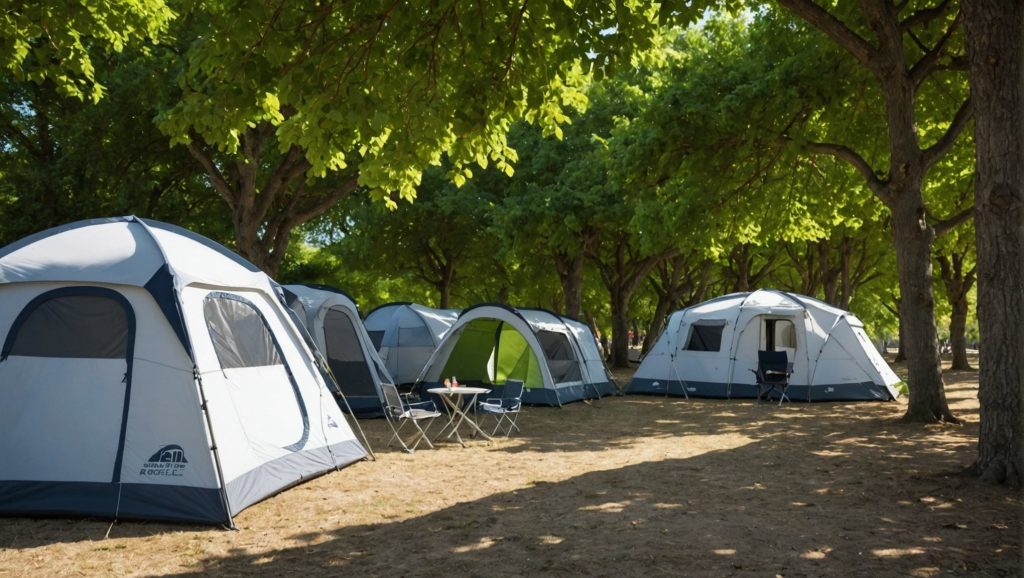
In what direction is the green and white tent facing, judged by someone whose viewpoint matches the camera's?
facing the viewer and to the left of the viewer

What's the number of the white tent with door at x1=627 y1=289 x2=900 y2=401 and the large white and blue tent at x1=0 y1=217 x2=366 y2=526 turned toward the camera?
2

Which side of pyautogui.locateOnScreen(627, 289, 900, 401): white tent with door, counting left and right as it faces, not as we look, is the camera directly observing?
front

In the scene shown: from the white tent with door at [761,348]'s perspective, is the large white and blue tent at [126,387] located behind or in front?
in front

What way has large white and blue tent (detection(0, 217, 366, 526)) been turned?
toward the camera

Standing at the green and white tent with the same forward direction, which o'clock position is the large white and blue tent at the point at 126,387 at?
The large white and blue tent is roughly at 11 o'clock from the green and white tent.

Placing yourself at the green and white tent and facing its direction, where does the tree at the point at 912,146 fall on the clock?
The tree is roughly at 9 o'clock from the green and white tent.
